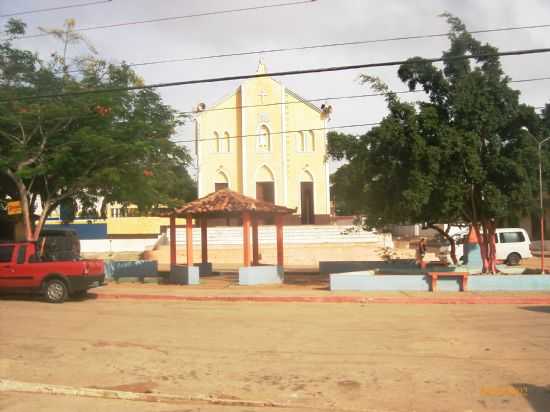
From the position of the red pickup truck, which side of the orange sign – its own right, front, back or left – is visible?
front

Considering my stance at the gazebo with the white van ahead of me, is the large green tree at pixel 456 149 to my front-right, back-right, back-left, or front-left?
front-right

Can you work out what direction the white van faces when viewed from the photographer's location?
facing to the left of the viewer

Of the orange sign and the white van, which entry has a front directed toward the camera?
the orange sign

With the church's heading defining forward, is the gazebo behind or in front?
in front

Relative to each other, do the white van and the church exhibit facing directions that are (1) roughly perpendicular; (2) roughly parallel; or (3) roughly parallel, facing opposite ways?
roughly perpendicular

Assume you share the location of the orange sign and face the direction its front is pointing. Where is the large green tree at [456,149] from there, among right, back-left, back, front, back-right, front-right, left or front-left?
front-left

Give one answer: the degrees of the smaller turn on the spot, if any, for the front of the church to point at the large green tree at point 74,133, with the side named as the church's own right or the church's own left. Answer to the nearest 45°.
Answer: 0° — it already faces it

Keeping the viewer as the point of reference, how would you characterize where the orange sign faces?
facing the viewer

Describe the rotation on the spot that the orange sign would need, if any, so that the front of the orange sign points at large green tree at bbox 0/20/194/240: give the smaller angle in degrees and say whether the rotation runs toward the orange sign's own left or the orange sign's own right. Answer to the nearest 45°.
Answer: approximately 45° to the orange sign's own left

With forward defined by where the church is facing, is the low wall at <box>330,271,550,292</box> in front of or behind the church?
in front

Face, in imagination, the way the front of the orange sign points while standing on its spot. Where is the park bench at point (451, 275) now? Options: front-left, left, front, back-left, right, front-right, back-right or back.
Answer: front-left

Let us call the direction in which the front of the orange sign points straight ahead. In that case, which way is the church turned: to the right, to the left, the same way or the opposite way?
the same way

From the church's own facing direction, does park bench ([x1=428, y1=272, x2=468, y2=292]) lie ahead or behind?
ahead

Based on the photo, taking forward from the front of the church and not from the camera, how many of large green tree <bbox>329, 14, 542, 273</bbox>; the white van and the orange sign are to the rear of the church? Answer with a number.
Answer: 0
